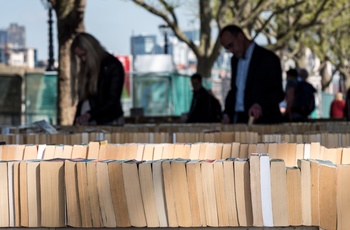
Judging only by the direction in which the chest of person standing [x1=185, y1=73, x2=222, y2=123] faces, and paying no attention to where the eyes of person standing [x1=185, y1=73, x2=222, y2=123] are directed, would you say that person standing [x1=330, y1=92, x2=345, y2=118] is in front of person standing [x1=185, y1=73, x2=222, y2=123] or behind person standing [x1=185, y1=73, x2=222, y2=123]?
behind

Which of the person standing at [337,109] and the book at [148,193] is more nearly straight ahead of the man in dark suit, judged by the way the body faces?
the book

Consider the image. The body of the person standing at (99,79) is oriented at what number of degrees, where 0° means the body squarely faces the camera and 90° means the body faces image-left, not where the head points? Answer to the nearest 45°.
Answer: approximately 45°
